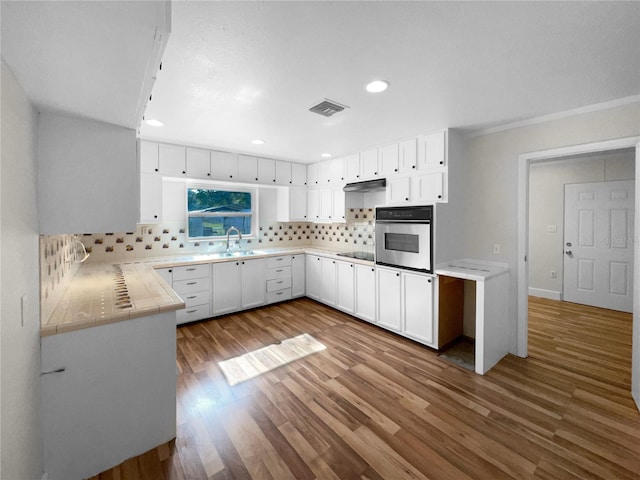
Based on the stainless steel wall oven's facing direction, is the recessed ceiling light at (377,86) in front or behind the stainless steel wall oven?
in front

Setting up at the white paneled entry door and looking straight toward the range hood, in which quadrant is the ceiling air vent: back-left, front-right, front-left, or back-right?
front-left

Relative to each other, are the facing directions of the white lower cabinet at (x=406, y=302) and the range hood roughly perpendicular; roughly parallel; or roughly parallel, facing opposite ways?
roughly parallel

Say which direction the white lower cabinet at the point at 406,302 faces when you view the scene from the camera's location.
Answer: facing the viewer and to the left of the viewer

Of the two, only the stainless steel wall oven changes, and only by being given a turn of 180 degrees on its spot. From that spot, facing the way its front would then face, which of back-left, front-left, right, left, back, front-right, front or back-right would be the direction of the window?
back-left

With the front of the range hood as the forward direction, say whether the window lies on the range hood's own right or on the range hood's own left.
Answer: on the range hood's own right

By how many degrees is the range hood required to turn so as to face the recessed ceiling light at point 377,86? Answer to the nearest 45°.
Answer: approximately 45° to its left

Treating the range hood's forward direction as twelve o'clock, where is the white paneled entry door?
The white paneled entry door is roughly at 7 o'clock from the range hood.

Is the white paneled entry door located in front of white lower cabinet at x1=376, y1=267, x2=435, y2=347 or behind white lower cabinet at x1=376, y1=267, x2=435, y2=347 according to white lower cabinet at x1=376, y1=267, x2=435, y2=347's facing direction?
behind

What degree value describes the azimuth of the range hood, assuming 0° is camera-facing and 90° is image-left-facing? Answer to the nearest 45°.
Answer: approximately 45°

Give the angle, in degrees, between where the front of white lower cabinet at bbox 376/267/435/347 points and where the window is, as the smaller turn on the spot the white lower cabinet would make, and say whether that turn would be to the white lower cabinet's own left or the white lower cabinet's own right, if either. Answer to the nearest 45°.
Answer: approximately 45° to the white lower cabinet's own right

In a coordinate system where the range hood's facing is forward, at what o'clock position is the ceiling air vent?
The ceiling air vent is roughly at 11 o'clock from the range hood.
